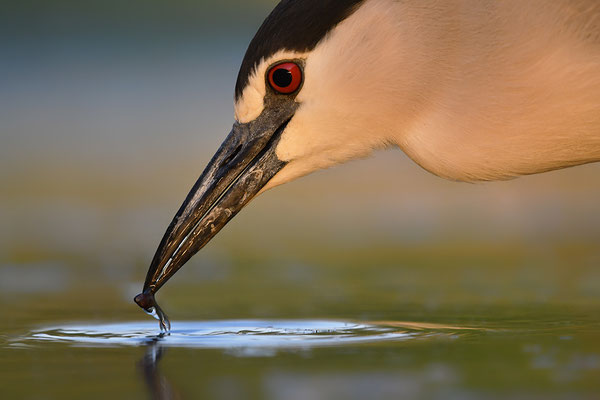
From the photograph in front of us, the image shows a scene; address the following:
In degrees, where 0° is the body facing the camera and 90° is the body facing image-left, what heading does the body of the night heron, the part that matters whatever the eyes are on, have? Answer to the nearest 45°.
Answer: approximately 90°
